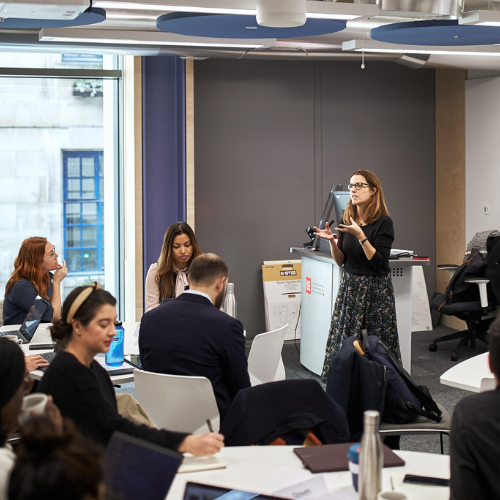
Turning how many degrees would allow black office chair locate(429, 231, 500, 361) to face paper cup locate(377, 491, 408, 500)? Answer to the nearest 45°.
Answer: approximately 45° to its left

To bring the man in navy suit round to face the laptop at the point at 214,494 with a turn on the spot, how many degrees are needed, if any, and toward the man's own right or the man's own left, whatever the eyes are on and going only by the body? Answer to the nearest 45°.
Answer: approximately 135° to the man's own right

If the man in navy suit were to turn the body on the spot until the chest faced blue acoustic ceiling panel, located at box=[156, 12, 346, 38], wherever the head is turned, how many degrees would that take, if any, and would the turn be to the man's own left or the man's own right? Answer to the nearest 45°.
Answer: approximately 45° to the man's own left

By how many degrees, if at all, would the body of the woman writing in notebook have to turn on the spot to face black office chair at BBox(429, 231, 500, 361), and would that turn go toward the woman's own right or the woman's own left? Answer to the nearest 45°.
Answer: approximately 90° to the woman's own left

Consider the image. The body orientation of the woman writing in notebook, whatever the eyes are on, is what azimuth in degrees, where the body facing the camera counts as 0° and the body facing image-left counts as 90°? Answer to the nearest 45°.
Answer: approximately 315°

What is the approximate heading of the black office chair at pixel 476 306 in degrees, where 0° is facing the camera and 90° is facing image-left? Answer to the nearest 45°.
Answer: approximately 45°
